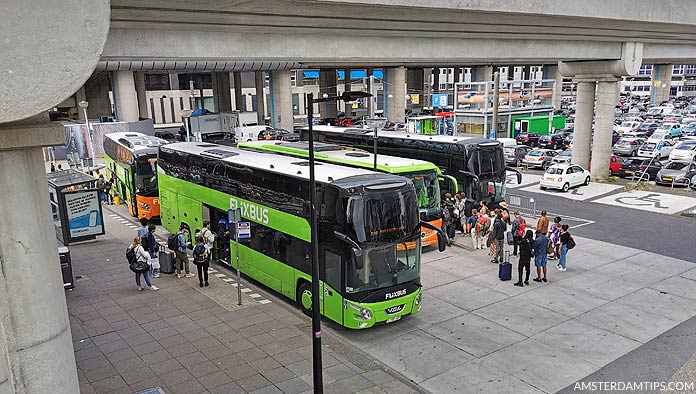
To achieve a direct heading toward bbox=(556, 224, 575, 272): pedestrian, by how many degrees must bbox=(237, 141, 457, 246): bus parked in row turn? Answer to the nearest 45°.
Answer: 0° — it already faces them

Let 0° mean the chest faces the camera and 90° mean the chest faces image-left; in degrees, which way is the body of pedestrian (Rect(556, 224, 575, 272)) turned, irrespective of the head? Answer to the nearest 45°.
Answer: approximately 90°

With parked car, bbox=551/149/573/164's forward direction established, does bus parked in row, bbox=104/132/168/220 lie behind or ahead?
ahead

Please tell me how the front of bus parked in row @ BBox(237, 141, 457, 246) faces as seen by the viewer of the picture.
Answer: facing the viewer and to the right of the viewer

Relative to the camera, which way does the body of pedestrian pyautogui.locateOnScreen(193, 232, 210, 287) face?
away from the camera

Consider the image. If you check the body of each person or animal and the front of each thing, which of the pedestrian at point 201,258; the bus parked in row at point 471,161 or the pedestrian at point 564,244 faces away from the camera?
the pedestrian at point 201,258

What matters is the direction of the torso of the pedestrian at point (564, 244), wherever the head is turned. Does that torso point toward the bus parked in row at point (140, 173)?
yes

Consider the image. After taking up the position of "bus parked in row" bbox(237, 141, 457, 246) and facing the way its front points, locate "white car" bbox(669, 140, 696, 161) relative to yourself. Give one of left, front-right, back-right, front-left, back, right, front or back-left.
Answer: left
